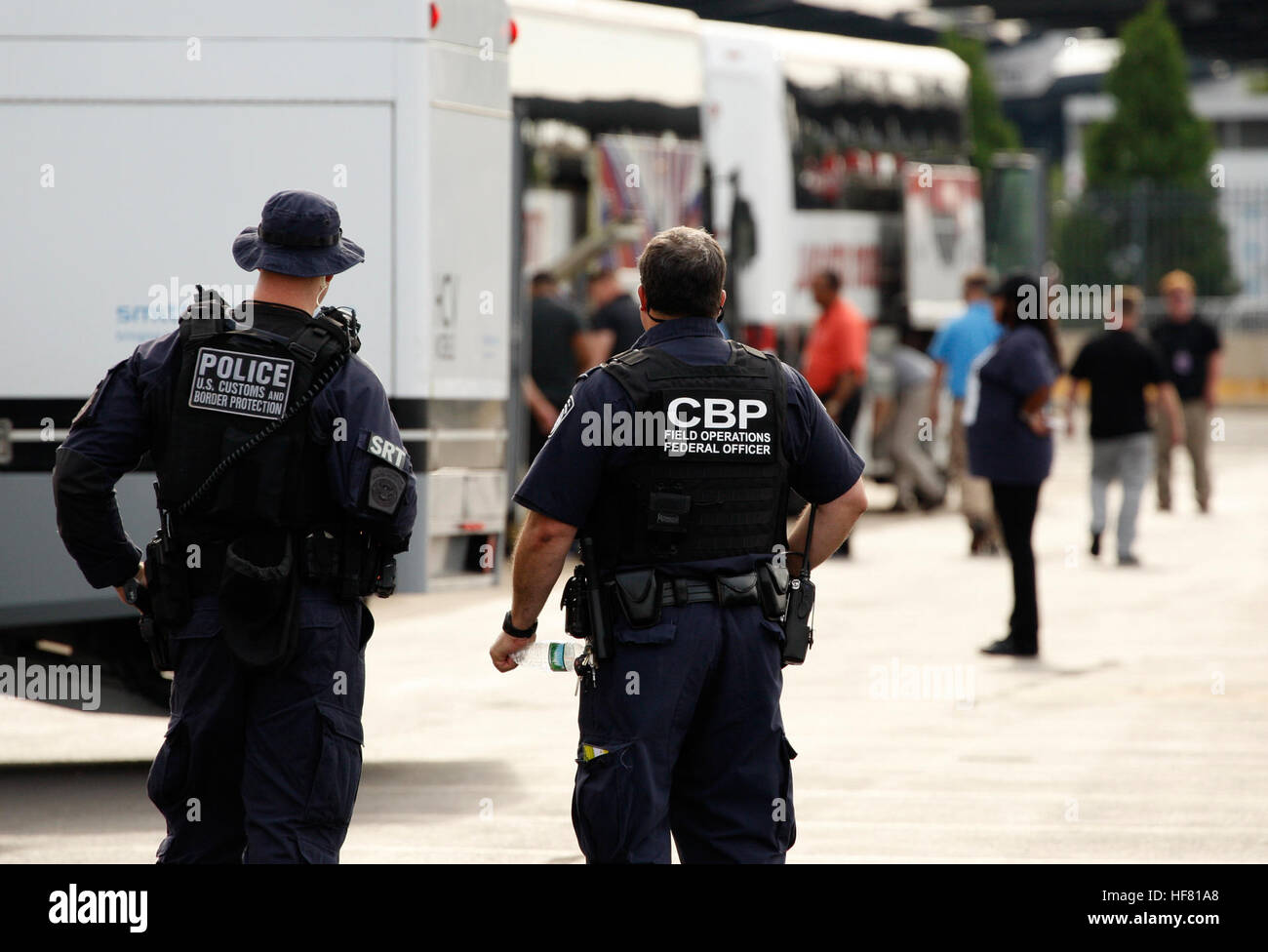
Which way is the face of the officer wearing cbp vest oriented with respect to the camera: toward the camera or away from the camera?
away from the camera

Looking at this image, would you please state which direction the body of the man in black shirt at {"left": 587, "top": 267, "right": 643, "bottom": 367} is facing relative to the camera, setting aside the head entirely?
to the viewer's left

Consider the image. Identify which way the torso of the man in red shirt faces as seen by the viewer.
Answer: to the viewer's left

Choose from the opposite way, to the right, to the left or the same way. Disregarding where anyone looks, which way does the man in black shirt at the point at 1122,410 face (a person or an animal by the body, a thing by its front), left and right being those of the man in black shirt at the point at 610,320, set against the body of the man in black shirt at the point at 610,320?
to the right

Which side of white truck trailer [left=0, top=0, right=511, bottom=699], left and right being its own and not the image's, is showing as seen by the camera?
left

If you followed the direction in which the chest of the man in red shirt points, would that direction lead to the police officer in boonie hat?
no

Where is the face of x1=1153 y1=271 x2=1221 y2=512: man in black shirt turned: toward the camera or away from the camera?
toward the camera

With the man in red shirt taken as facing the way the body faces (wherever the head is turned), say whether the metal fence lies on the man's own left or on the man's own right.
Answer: on the man's own right

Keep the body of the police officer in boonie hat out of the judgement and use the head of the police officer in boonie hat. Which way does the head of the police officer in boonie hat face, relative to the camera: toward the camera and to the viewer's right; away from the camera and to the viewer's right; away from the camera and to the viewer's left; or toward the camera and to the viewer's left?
away from the camera and to the viewer's right

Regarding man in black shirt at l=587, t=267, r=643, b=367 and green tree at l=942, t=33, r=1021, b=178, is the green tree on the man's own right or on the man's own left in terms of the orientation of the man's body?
on the man's own right

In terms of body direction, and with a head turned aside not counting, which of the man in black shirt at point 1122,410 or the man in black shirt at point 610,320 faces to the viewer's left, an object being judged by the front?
the man in black shirt at point 610,320

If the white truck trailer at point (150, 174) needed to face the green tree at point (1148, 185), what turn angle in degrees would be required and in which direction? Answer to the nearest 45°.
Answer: approximately 135° to its right

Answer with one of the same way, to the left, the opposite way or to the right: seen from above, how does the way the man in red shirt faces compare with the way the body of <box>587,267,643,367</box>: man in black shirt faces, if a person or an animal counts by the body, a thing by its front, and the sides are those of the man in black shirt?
the same way

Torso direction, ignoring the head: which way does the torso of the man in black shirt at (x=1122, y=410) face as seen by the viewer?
away from the camera
